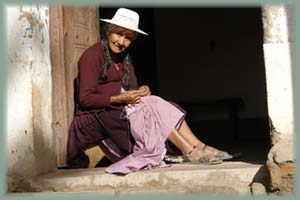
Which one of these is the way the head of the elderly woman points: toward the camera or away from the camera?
toward the camera

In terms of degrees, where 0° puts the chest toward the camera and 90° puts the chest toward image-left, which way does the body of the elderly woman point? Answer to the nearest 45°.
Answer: approximately 315°
